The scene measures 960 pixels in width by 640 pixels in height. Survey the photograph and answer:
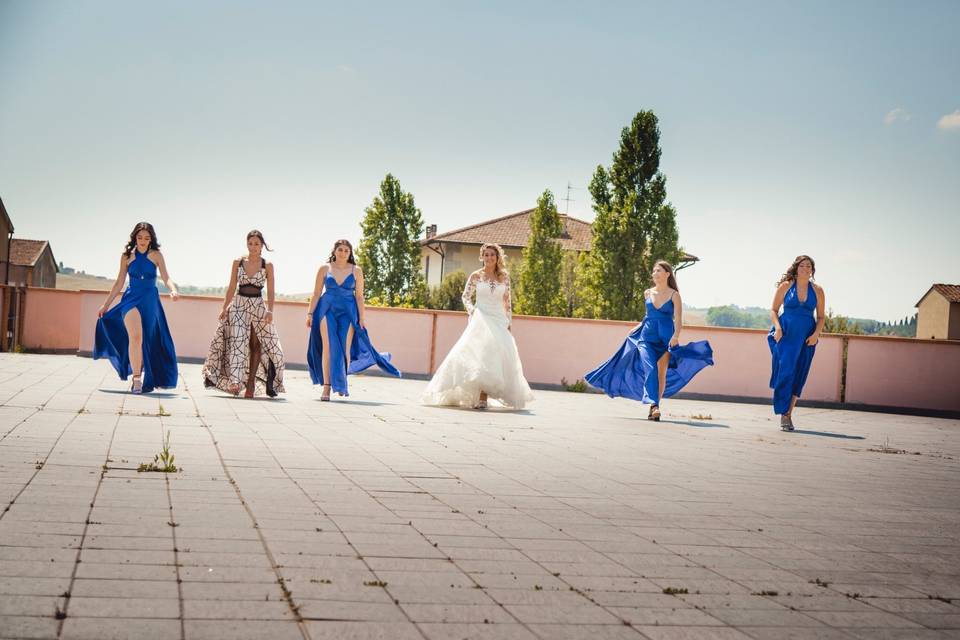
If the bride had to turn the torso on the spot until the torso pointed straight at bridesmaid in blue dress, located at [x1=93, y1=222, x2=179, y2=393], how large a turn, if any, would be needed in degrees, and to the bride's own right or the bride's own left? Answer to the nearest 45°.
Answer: approximately 90° to the bride's own right

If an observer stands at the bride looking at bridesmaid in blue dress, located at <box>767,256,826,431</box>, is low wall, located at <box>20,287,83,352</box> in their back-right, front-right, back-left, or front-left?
back-left

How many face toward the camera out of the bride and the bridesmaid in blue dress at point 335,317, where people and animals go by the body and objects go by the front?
2

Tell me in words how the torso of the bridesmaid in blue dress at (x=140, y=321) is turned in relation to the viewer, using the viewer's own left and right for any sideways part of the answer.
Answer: facing the viewer

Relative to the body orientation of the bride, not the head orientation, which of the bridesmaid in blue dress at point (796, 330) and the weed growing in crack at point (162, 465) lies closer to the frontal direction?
the weed growing in crack

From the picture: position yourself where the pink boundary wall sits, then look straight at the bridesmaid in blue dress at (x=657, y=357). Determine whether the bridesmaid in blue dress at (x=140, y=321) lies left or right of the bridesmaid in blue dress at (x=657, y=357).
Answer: right

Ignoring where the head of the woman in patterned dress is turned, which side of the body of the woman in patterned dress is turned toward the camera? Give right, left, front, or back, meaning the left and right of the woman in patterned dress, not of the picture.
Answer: front

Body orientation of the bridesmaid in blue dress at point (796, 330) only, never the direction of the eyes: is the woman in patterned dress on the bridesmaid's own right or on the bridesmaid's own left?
on the bridesmaid's own right

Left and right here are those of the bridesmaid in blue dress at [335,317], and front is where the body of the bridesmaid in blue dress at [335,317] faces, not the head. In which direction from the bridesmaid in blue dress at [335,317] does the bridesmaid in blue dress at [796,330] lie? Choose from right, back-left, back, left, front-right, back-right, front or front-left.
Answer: left

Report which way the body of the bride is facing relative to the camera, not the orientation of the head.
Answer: toward the camera
